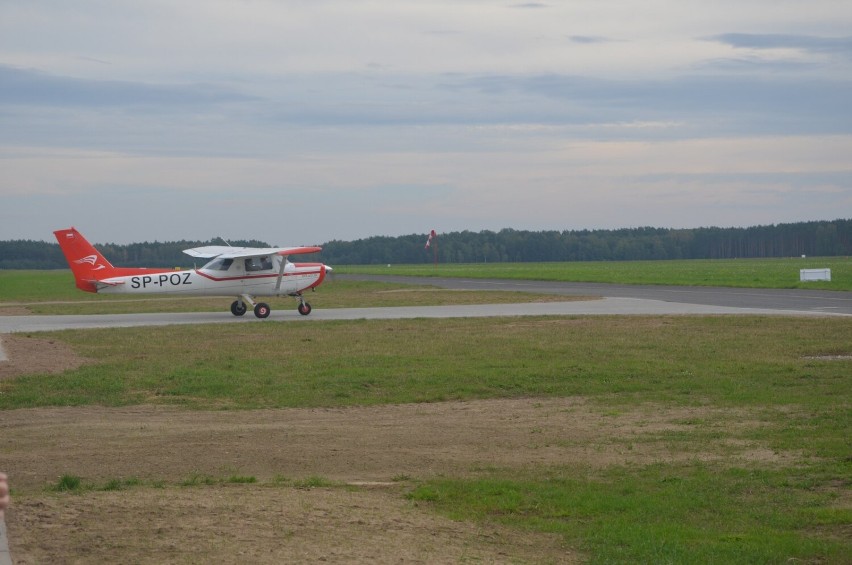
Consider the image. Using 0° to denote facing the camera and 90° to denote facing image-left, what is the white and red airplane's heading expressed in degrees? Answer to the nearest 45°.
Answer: approximately 270°
